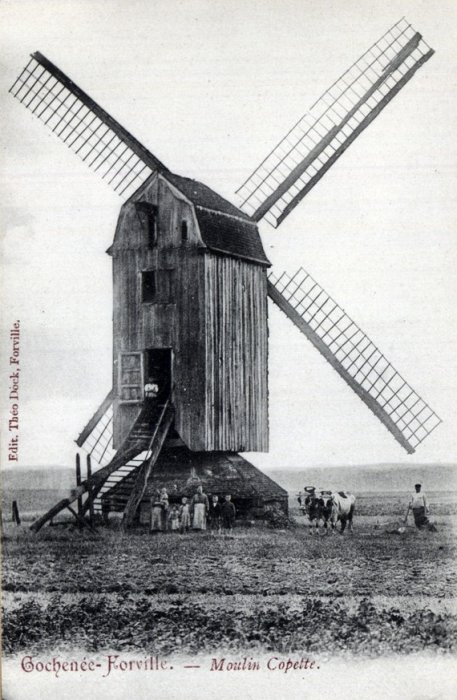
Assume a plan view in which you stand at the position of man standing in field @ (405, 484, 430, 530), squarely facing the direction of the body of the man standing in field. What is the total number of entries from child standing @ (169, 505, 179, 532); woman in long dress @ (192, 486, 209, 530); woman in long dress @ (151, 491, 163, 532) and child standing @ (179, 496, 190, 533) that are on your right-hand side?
4

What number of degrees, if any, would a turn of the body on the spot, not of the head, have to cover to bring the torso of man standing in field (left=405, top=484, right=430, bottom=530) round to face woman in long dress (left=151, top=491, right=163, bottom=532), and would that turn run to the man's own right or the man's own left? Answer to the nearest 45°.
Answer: approximately 90° to the man's own right

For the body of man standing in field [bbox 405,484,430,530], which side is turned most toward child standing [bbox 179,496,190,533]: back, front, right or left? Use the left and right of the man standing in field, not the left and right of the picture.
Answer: right

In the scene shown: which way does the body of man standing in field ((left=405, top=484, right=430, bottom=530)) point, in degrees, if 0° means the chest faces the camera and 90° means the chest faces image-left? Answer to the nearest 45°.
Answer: approximately 0°

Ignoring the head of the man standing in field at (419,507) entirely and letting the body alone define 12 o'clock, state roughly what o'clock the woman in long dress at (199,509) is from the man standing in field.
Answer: The woman in long dress is roughly at 3 o'clock from the man standing in field.

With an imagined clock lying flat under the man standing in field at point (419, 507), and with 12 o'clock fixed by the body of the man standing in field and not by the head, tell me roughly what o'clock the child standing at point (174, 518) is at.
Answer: The child standing is roughly at 3 o'clock from the man standing in field.

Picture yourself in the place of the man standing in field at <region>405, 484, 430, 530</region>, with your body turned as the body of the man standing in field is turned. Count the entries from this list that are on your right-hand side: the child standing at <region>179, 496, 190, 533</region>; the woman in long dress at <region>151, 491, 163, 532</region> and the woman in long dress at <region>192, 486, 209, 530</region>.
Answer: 3
